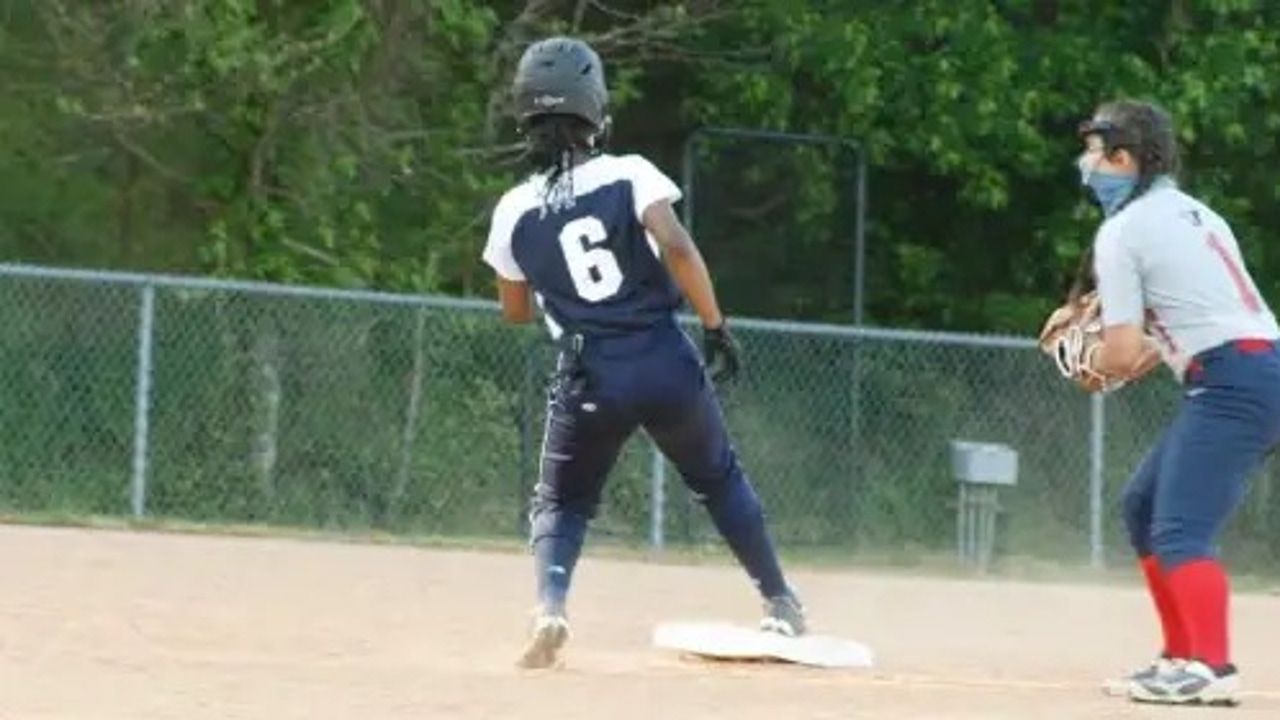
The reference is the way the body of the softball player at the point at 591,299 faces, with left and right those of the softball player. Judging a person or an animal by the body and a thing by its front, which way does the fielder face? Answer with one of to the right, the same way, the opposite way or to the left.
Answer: to the left

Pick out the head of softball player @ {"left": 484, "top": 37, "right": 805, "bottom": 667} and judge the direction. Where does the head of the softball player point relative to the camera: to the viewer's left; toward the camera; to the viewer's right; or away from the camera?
away from the camera

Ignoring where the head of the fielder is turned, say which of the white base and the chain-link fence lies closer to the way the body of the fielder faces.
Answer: the white base

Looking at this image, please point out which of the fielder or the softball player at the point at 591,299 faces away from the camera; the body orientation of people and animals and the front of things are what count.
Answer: the softball player

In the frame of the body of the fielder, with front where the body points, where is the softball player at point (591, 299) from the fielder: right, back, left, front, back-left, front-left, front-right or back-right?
front

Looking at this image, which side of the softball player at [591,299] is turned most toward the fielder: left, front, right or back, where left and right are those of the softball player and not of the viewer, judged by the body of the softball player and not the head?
right

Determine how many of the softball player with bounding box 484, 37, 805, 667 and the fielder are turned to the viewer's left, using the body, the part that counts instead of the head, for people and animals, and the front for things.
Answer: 1

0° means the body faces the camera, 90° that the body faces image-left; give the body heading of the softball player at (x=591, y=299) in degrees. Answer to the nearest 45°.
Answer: approximately 180°

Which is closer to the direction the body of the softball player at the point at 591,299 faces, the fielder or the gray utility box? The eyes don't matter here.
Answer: the gray utility box

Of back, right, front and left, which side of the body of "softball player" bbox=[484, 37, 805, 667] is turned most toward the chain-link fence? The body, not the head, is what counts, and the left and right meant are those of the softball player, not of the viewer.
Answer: front

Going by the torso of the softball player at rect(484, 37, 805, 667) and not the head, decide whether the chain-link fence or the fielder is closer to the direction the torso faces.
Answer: the chain-link fence

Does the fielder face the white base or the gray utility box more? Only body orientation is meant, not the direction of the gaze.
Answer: the white base

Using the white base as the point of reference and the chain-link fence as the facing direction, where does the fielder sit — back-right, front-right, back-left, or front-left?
back-right

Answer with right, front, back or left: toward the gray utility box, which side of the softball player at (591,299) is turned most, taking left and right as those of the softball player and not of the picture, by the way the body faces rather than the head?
front

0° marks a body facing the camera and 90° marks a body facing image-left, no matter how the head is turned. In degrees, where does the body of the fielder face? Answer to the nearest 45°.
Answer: approximately 90°
